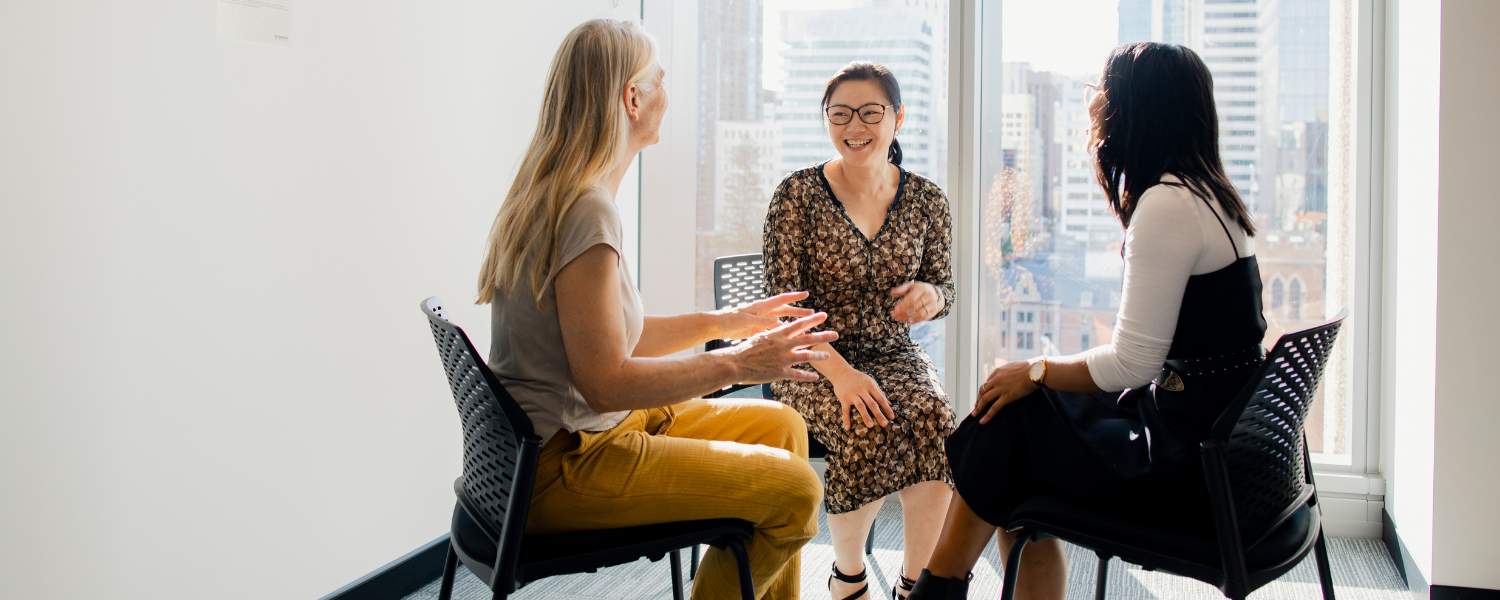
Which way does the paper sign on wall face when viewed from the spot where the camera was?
facing the viewer and to the right of the viewer

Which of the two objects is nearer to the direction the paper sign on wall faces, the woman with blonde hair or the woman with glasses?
the woman with blonde hair

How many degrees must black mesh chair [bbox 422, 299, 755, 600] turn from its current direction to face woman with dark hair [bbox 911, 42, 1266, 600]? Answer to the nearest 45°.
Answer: approximately 45° to its right

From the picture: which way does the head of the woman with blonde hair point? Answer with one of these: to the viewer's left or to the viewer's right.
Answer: to the viewer's right

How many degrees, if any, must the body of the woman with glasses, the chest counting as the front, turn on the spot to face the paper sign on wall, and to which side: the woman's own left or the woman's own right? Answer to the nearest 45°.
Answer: approximately 45° to the woman's own right

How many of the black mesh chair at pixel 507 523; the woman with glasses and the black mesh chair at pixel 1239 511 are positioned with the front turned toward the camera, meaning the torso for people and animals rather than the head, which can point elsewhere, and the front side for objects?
1

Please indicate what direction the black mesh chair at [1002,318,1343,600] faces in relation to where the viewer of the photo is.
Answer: facing away from the viewer and to the left of the viewer

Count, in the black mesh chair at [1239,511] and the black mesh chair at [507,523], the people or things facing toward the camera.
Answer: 0

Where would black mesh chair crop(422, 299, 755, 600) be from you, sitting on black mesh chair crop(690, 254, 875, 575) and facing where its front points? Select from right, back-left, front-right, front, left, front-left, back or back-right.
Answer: front-right

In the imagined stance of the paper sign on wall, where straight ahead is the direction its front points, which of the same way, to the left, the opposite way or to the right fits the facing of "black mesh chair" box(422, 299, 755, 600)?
to the left

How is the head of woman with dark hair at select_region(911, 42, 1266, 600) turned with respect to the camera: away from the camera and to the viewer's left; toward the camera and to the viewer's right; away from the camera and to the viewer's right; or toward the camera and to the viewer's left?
away from the camera and to the viewer's left

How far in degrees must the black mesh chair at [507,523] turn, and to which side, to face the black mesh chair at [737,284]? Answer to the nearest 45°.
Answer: approximately 45° to its left

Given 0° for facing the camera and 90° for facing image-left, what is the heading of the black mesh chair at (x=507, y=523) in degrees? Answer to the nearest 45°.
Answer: approximately 225°

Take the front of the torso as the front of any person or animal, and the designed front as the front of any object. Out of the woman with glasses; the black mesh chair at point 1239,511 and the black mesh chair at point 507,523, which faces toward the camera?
the woman with glasses
